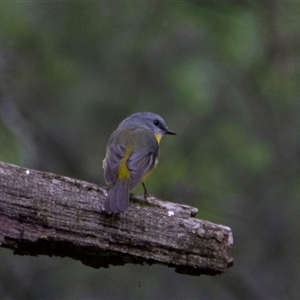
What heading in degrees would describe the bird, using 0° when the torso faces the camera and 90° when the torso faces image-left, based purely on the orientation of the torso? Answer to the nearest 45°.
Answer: approximately 225°
